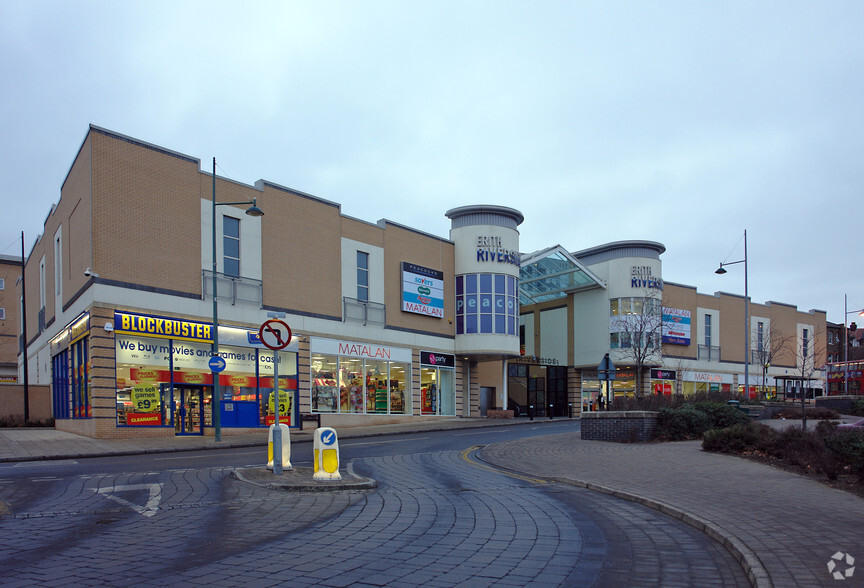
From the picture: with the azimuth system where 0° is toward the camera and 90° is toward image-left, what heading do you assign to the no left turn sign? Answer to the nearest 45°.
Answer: approximately 0°

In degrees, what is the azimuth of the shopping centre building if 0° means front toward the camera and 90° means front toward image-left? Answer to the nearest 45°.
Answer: approximately 315°

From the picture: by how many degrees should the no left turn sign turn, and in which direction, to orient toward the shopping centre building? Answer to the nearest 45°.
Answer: approximately 180°

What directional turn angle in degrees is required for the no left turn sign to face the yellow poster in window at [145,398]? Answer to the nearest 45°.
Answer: approximately 180°

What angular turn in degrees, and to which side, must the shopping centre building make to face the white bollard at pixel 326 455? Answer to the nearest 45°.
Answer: approximately 45° to its right

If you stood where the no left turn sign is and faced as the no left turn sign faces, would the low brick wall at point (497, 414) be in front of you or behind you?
behind
